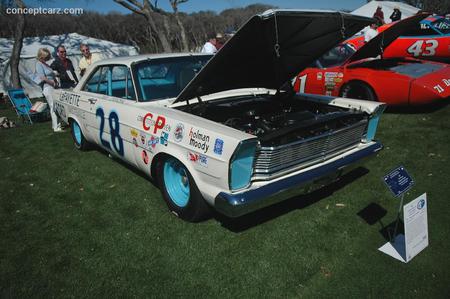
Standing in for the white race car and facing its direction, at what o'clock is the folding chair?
The folding chair is roughly at 6 o'clock from the white race car.

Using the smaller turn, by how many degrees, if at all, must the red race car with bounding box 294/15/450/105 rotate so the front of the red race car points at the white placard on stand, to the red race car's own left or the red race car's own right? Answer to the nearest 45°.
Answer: approximately 45° to the red race car's own right

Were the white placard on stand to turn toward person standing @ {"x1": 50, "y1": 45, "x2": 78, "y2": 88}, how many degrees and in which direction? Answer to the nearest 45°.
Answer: approximately 135° to its right

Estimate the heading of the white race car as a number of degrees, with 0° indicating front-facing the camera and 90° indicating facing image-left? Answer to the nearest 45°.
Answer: approximately 315°

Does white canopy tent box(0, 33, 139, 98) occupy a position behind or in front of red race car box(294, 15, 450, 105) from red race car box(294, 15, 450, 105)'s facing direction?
behind
